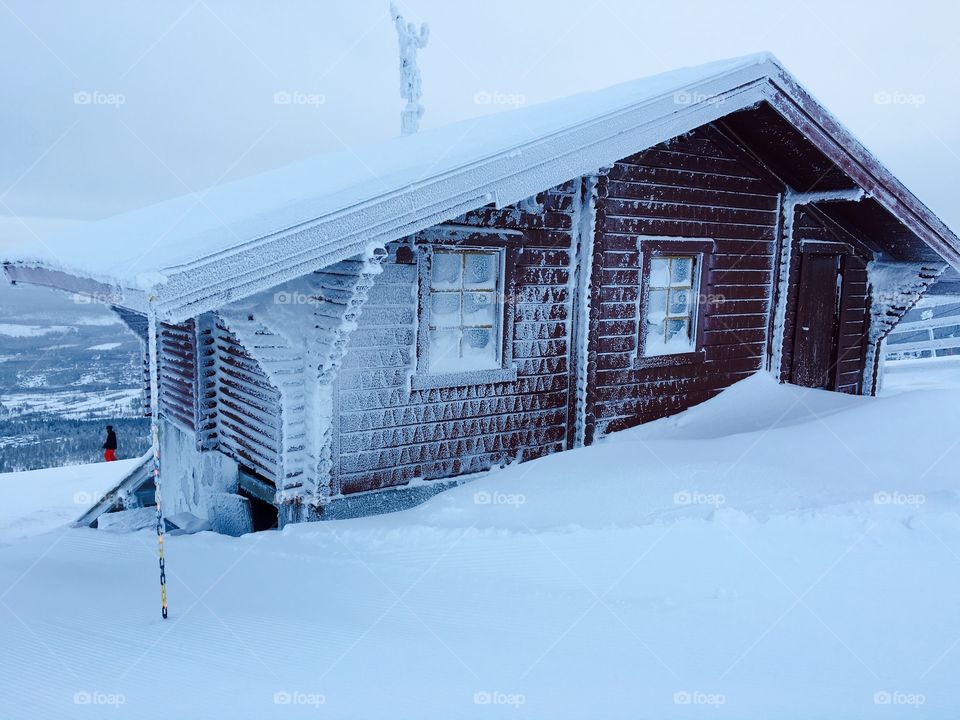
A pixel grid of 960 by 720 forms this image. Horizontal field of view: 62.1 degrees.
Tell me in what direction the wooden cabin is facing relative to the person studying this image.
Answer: facing the viewer and to the right of the viewer
